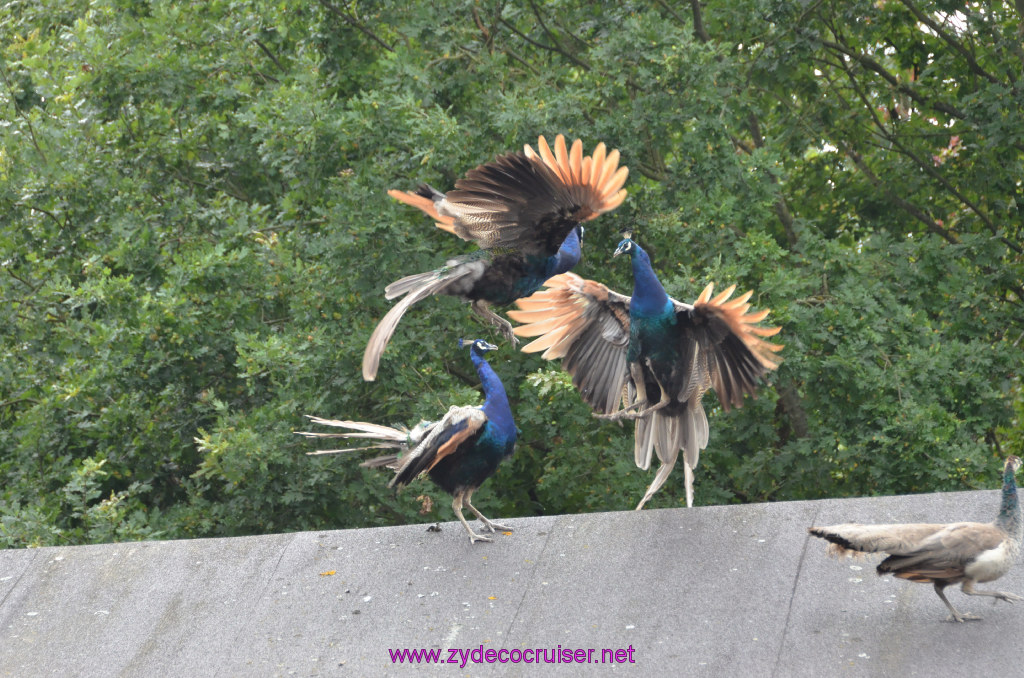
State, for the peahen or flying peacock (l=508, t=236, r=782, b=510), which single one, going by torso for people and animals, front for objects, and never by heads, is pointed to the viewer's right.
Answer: the peahen

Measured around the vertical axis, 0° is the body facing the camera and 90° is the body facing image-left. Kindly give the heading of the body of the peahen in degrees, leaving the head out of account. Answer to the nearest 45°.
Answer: approximately 270°

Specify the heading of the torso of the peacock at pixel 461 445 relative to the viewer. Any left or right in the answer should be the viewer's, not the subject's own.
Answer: facing to the right of the viewer

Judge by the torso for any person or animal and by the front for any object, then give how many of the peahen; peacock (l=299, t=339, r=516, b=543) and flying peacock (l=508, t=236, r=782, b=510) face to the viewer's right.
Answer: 2

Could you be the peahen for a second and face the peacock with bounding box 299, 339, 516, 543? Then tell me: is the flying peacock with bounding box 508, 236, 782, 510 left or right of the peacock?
right

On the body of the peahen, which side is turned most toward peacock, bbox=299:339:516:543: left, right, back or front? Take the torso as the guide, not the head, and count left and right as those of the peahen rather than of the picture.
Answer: back

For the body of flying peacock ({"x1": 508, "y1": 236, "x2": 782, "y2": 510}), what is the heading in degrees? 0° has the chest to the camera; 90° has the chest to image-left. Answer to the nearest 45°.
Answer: approximately 45°

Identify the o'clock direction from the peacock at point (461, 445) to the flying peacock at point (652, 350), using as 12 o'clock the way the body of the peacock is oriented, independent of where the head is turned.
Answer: The flying peacock is roughly at 11 o'clock from the peacock.

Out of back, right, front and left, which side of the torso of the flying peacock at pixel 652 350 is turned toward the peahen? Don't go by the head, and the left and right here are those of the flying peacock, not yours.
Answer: left

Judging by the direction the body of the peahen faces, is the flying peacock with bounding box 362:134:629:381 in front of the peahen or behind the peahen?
behind
